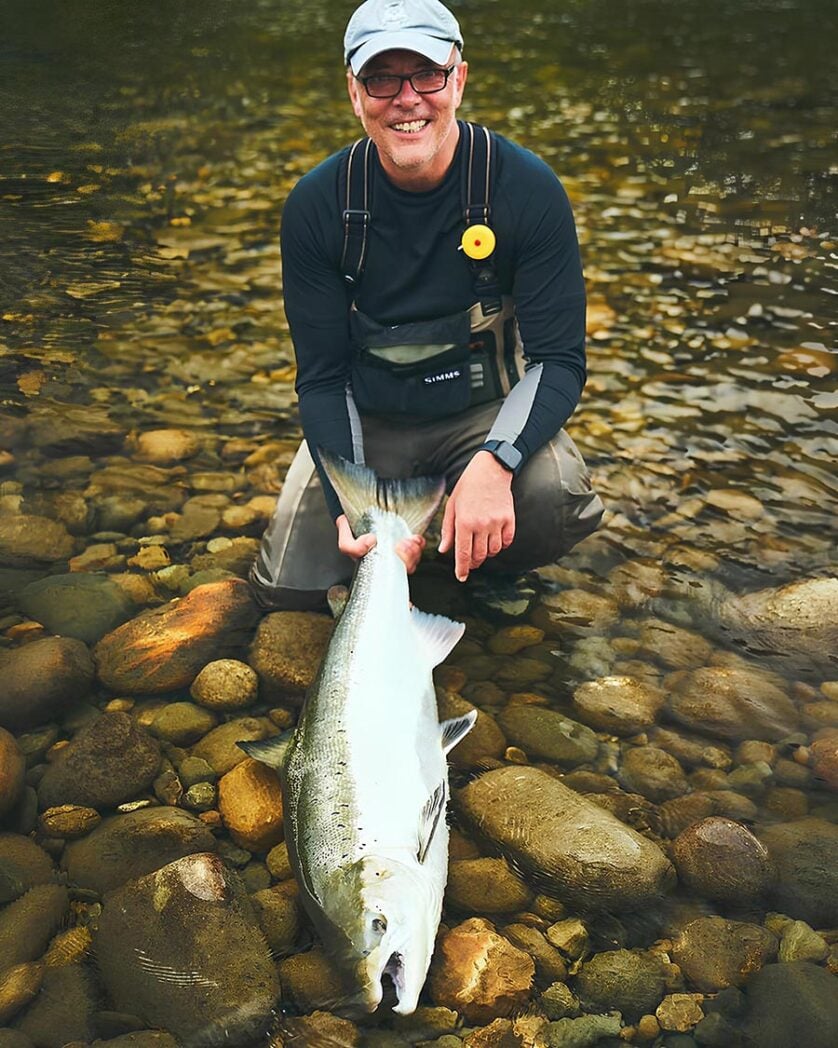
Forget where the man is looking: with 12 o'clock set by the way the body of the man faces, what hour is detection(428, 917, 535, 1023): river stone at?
The river stone is roughly at 12 o'clock from the man.

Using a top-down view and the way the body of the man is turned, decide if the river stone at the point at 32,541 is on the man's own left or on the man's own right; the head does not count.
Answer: on the man's own right

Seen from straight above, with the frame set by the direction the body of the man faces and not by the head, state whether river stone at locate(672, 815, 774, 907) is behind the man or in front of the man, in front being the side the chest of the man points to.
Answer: in front

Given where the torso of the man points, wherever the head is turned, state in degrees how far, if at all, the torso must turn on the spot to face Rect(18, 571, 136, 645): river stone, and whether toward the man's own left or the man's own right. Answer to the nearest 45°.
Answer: approximately 90° to the man's own right

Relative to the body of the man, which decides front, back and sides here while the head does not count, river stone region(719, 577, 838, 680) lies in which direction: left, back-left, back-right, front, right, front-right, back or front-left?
left

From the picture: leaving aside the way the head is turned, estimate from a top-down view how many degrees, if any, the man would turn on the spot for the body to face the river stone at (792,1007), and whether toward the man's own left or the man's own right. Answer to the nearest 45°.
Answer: approximately 45° to the man's own left

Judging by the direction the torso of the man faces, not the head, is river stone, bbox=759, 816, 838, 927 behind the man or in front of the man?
in front

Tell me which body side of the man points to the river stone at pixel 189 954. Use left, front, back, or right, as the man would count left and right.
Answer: front

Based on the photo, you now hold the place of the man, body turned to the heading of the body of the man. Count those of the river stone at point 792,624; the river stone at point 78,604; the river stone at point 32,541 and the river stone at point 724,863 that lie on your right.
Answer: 2

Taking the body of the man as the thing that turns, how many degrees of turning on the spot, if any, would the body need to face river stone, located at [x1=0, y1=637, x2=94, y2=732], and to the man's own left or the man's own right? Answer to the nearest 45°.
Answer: approximately 45° to the man's own right

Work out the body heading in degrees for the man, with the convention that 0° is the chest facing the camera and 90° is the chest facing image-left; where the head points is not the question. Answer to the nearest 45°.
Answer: approximately 0°
